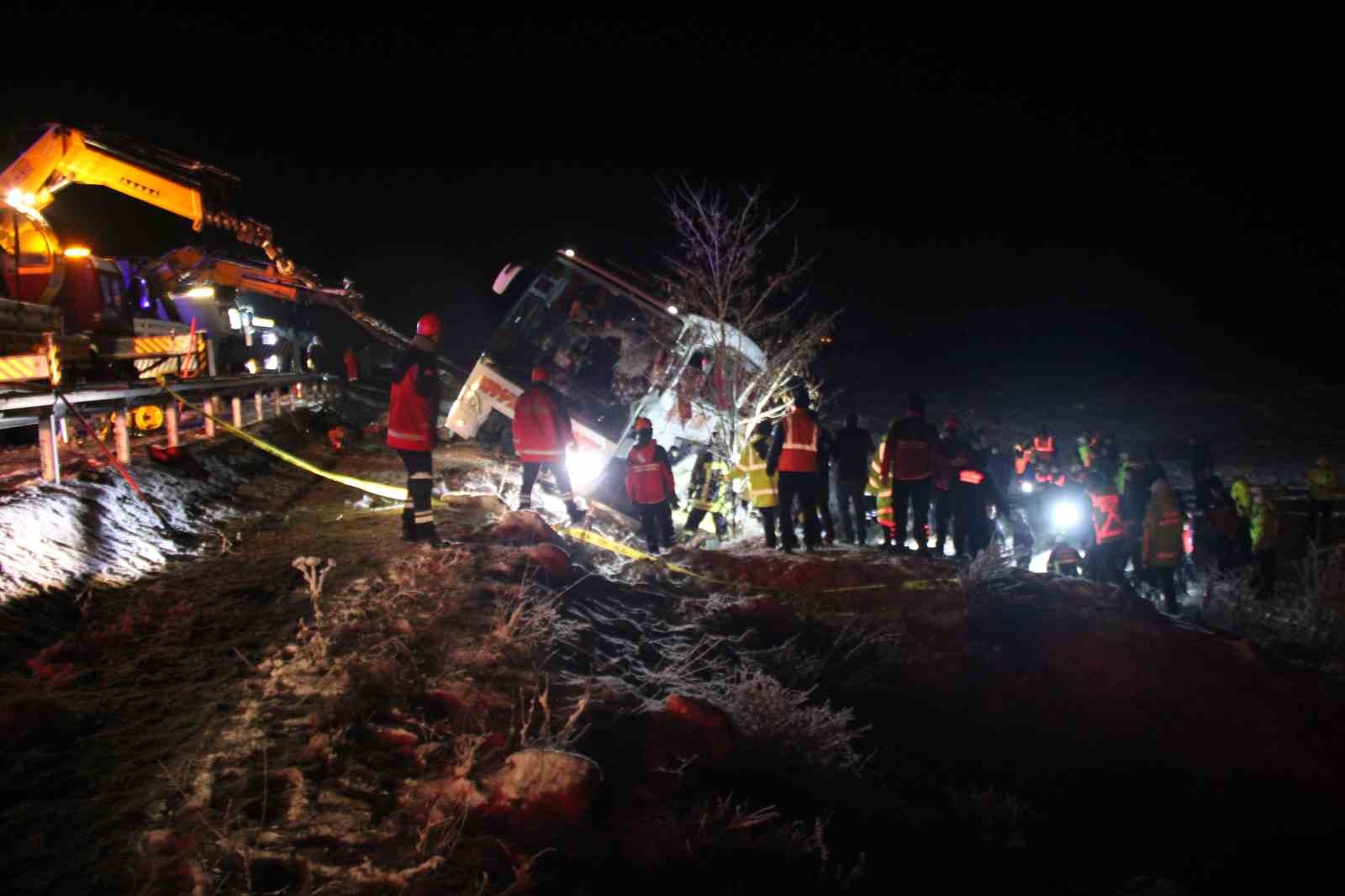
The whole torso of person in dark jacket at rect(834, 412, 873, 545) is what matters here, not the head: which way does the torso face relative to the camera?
away from the camera

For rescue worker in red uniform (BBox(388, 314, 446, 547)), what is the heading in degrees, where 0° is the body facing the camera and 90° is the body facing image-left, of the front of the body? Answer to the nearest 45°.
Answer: approximately 270°

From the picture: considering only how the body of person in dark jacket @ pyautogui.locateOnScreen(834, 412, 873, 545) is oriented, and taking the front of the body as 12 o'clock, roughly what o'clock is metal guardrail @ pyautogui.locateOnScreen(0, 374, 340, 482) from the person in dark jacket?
The metal guardrail is roughly at 8 o'clock from the person in dark jacket.

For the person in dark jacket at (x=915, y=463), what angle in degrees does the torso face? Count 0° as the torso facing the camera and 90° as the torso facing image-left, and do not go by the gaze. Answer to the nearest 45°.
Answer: approximately 180°

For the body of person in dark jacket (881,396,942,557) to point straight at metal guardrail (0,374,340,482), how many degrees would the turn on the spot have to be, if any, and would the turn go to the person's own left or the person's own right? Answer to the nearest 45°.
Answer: approximately 135° to the person's own left

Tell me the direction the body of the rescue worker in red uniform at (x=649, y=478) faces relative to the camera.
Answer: away from the camera

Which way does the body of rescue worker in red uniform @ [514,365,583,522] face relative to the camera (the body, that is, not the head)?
away from the camera

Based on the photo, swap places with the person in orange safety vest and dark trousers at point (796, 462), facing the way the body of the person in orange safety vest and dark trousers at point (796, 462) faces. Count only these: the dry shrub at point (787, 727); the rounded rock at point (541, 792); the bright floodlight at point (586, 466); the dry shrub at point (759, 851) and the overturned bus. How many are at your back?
3

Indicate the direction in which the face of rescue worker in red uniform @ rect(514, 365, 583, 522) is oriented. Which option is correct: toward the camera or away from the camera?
away from the camera

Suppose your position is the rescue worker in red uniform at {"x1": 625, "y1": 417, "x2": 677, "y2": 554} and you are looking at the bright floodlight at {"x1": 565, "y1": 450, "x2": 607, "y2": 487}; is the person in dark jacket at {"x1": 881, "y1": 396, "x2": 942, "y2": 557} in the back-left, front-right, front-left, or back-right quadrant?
back-right
